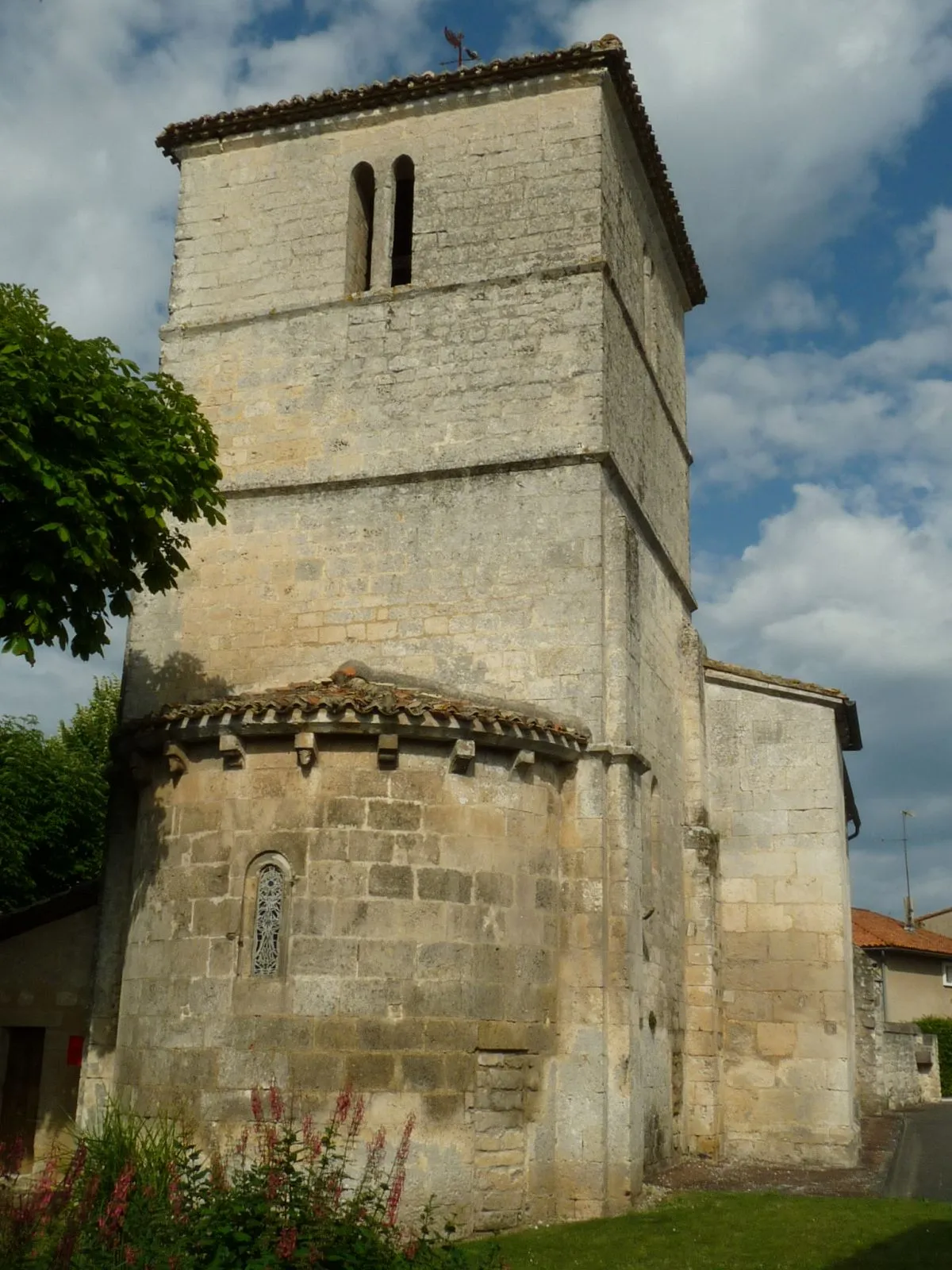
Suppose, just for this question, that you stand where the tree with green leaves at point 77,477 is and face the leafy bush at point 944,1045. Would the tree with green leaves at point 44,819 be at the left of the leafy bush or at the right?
left

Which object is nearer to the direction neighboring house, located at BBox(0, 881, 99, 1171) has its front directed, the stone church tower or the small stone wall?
the stone church tower

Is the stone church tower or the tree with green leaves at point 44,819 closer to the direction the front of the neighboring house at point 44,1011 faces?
the stone church tower

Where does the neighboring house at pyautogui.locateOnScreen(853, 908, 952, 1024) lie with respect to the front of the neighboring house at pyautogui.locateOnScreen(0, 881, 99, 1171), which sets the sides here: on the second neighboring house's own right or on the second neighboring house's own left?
on the second neighboring house's own left

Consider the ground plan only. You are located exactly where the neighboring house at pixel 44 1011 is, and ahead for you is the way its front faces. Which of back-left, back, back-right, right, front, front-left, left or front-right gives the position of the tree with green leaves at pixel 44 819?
back

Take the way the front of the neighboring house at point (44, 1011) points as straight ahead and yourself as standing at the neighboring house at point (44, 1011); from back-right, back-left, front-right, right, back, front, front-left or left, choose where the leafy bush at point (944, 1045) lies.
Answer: back-left

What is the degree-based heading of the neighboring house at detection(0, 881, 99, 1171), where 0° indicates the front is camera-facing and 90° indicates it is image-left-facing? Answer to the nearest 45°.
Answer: approximately 0°

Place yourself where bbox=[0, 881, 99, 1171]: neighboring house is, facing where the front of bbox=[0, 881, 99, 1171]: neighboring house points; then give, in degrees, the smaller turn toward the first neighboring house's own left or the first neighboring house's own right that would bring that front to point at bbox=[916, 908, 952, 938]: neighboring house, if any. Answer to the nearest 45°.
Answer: approximately 135° to the first neighboring house's own left

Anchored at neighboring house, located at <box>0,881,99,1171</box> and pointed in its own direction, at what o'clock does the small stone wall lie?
The small stone wall is roughly at 8 o'clock from the neighboring house.
